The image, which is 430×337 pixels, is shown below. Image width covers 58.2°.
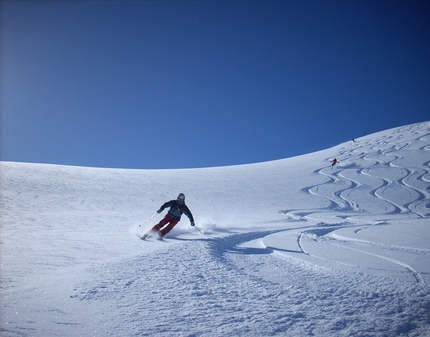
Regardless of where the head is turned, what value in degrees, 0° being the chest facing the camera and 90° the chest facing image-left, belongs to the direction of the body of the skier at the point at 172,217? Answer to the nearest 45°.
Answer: approximately 0°
